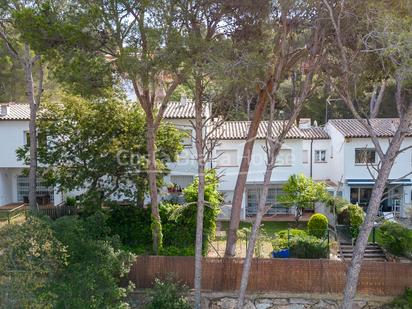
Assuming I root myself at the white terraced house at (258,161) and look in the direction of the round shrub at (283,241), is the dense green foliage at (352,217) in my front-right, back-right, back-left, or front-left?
front-left

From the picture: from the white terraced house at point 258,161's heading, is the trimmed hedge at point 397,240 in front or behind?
in front

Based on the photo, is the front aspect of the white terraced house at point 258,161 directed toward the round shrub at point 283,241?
yes

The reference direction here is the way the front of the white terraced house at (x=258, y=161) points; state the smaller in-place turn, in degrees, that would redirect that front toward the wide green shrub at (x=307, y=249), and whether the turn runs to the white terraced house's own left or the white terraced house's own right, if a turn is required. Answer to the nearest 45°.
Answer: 0° — it already faces it

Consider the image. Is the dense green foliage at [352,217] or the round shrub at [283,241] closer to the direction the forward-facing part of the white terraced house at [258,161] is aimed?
the round shrub

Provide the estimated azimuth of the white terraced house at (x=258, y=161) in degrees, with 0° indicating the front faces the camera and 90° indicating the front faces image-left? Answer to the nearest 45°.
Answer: approximately 0°
